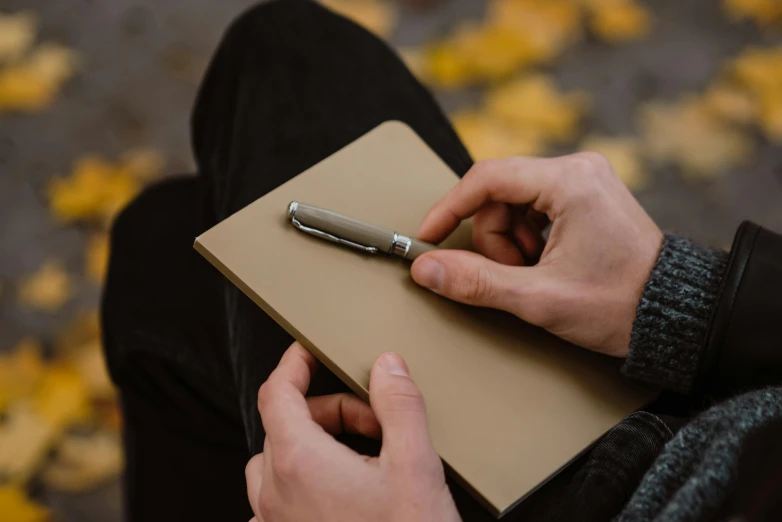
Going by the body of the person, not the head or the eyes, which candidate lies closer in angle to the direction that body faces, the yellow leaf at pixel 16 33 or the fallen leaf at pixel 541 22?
the yellow leaf

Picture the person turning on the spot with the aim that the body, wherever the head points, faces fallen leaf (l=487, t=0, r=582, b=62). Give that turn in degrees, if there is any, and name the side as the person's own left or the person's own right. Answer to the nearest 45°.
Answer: approximately 45° to the person's own right

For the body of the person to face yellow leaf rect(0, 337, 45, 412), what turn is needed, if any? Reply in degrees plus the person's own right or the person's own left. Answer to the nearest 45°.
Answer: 0° — they already face it

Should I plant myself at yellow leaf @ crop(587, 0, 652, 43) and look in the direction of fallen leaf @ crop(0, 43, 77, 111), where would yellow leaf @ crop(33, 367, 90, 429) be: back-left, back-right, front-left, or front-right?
front-left

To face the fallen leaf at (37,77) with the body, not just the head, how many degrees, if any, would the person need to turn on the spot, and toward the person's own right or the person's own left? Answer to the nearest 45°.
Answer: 0° — they already face it

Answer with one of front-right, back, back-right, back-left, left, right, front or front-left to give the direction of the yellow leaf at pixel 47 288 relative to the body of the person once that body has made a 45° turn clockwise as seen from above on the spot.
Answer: front-left

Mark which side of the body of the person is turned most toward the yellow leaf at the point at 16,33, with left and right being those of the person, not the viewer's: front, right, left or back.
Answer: front

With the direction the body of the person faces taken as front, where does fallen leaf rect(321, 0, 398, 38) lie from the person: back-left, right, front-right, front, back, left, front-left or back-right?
front-right

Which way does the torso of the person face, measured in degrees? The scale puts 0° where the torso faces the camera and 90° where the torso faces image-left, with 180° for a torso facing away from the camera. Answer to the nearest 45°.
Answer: approximately 135°

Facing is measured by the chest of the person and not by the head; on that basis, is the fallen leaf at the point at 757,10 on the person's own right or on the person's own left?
on the person's own right

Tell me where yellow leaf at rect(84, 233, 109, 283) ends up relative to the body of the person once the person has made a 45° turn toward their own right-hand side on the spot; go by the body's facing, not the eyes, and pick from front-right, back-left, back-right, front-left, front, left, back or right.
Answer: front-left
